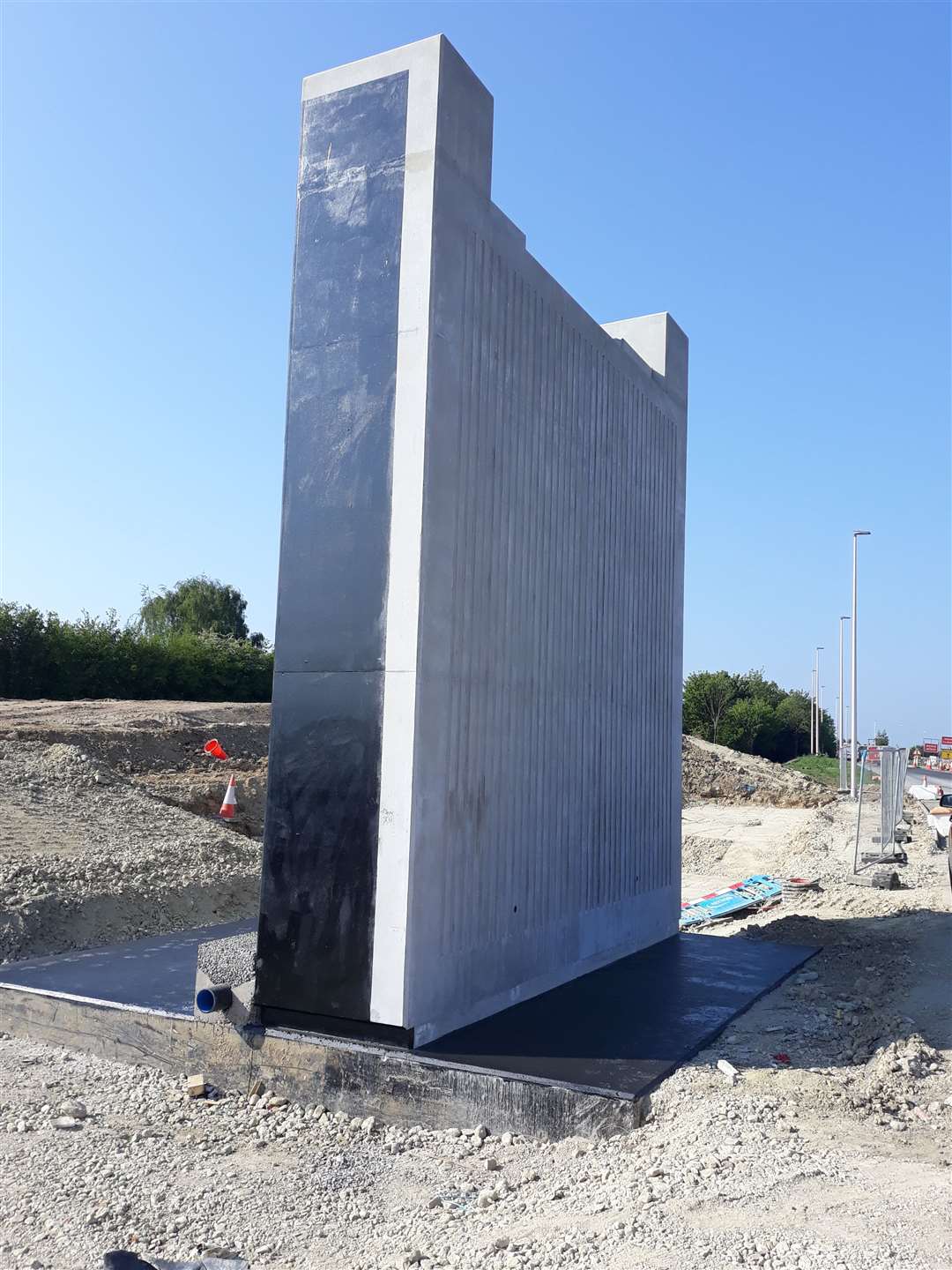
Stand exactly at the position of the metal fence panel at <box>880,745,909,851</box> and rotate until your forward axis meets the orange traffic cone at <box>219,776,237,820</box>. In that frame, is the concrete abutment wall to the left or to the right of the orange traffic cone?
left

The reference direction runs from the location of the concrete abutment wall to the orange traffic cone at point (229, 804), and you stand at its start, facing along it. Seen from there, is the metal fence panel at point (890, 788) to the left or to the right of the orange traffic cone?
right

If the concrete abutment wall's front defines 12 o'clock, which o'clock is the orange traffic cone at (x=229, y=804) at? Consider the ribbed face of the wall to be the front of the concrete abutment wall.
The orange traffic cone is roughly at 7 o'clock from the concrete abutment wall.

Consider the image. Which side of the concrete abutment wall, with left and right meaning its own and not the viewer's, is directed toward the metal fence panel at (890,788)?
left
